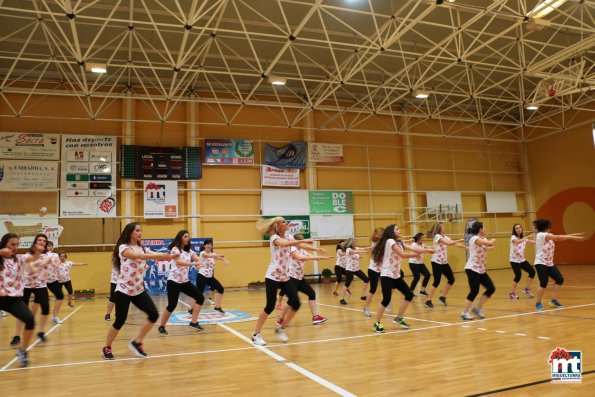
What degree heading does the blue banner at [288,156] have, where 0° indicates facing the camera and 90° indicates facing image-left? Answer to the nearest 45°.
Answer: approximately 0°

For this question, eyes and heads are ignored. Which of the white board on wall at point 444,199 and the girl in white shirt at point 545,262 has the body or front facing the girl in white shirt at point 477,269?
the white board on wall

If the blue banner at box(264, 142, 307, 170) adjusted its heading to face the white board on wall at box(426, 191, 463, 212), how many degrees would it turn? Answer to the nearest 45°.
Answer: approximately 90° to its left

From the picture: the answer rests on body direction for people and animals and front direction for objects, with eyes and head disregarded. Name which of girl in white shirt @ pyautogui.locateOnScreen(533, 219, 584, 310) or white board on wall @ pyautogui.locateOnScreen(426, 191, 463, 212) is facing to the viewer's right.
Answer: the girl in white shirt

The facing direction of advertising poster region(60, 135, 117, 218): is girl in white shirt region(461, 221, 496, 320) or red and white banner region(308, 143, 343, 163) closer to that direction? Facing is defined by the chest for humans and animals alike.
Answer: the girl in white shirt

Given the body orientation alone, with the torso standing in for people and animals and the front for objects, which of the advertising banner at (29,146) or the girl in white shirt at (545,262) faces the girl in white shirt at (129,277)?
the advertising banner
